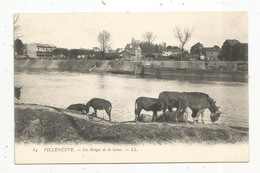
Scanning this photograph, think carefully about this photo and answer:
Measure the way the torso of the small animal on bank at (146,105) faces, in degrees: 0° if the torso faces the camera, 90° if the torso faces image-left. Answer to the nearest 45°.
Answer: approximately 270°

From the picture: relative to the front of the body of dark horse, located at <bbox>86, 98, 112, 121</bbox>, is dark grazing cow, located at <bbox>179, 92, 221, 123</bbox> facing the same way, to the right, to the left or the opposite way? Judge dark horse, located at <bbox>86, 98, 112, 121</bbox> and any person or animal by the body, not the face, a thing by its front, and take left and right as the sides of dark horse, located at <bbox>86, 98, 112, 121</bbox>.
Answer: the opposite way

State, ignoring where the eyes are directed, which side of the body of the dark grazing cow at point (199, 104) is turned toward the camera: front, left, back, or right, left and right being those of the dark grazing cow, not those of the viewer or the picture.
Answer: right

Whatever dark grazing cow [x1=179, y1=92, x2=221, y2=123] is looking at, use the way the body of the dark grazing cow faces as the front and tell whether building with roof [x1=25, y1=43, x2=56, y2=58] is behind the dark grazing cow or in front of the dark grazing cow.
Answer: behind

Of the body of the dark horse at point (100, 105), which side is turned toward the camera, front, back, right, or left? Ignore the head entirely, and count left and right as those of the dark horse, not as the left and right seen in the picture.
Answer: left
